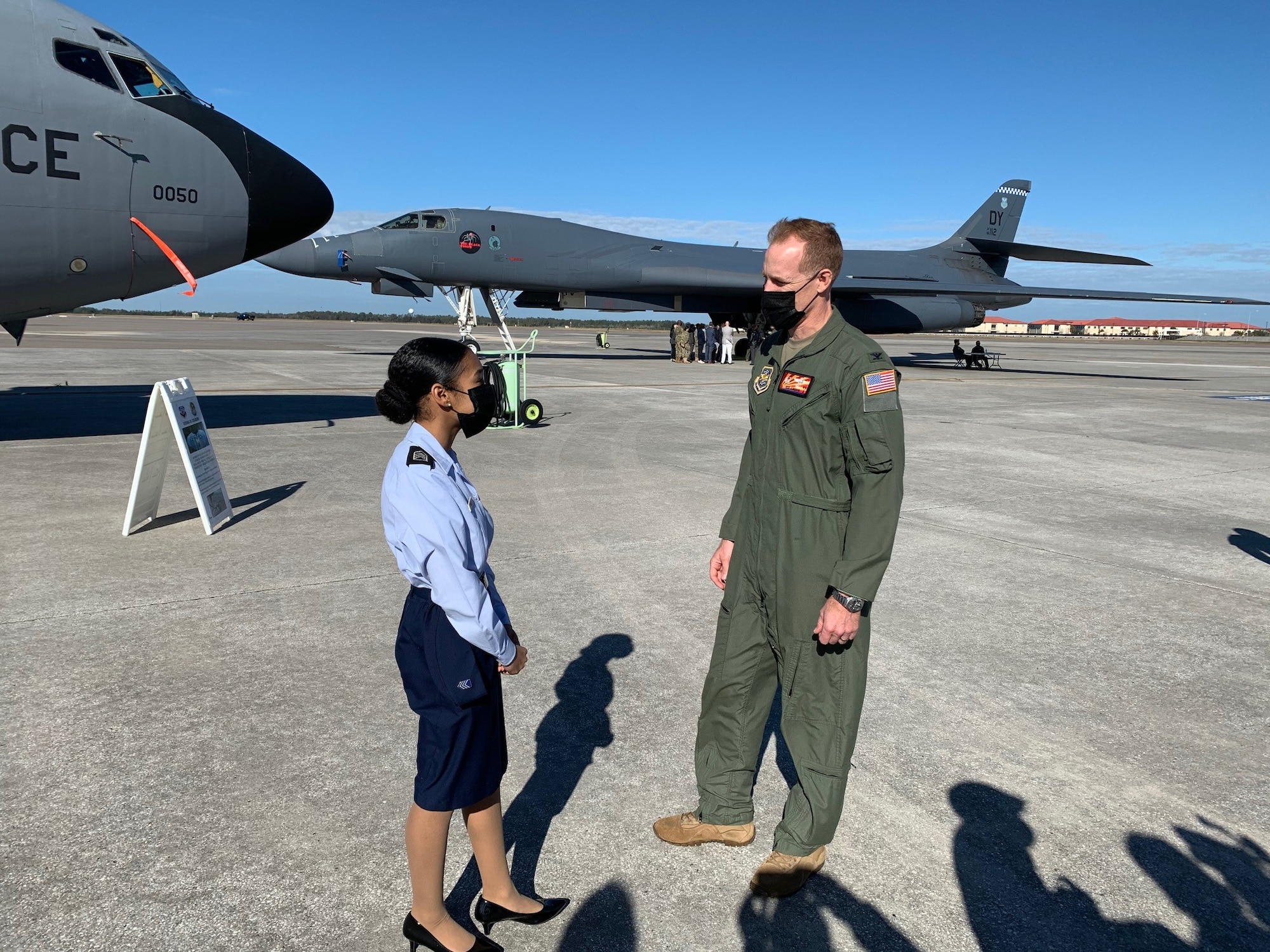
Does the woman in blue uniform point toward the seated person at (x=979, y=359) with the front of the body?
no

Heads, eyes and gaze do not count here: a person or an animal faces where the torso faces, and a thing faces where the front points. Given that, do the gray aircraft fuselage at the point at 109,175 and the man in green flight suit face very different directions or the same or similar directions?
very different directions

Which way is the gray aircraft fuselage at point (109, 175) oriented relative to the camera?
to the viewer's right

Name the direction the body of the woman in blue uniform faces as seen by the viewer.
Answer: to the viewer's right

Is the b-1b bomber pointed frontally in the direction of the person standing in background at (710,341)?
no

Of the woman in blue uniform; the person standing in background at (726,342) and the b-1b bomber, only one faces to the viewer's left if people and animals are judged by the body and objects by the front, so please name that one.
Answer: the b-1b bomber

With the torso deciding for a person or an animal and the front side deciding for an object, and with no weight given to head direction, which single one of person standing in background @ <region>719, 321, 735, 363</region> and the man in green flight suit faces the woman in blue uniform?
the man in green flight suit

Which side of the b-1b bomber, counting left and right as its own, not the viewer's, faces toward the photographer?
left

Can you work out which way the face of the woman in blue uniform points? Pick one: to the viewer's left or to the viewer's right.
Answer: to the viewer's right

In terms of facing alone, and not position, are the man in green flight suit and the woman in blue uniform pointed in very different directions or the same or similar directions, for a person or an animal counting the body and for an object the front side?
very different directions

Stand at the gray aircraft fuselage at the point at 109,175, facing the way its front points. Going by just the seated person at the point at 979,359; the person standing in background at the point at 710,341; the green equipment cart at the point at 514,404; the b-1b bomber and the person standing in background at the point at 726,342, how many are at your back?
0

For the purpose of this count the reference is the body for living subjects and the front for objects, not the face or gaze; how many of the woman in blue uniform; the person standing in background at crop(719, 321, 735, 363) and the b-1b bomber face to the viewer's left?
1

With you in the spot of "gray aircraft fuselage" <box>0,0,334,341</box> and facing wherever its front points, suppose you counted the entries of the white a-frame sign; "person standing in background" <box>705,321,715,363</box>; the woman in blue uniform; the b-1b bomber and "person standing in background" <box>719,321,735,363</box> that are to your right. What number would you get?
2

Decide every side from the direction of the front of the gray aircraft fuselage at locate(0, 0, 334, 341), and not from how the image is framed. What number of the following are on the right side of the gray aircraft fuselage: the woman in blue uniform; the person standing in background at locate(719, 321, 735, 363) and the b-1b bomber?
1

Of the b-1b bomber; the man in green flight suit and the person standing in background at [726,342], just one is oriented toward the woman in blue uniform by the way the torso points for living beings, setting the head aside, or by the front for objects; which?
the man in green flight suit

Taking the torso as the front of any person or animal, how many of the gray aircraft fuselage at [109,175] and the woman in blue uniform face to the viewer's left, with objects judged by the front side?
0
